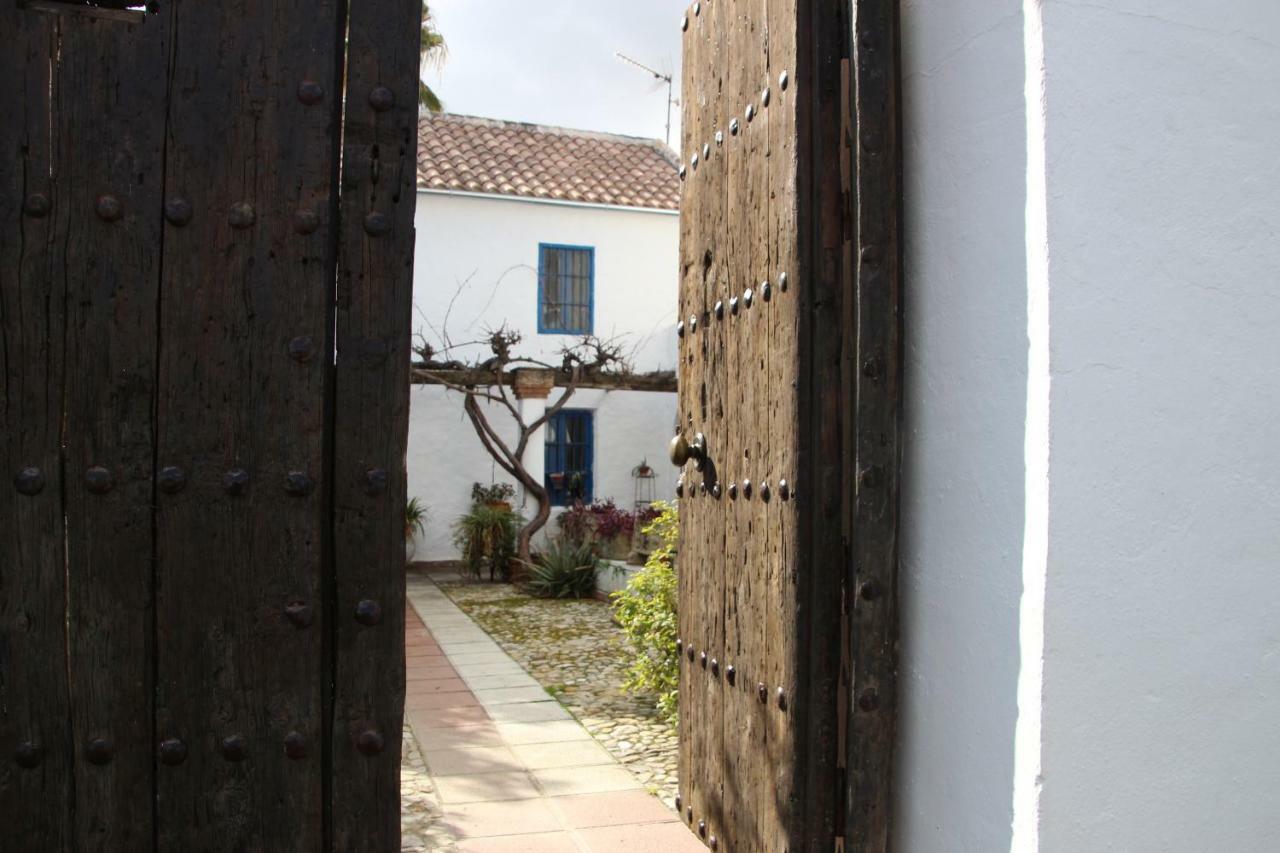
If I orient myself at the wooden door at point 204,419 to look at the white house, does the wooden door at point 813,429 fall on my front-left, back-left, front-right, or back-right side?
front-right

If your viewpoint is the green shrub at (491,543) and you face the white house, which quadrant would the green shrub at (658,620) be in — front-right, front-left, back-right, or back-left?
back-right

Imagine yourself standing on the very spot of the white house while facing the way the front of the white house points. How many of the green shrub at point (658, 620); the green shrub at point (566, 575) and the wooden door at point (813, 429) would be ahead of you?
3

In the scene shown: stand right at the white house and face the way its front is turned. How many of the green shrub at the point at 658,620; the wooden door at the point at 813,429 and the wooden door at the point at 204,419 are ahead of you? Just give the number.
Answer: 3

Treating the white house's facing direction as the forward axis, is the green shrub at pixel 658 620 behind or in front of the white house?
in front

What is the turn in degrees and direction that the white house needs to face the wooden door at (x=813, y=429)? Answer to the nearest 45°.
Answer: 0° — it already faces it

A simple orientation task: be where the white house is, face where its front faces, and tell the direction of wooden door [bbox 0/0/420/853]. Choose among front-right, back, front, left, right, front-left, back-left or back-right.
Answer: front

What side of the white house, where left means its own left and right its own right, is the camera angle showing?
front

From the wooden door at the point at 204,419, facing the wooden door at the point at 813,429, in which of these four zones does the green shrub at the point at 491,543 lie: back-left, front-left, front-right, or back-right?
front-left

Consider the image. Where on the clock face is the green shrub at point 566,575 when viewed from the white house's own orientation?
The green shrub is roughly at 12 o'clock from the white house.
